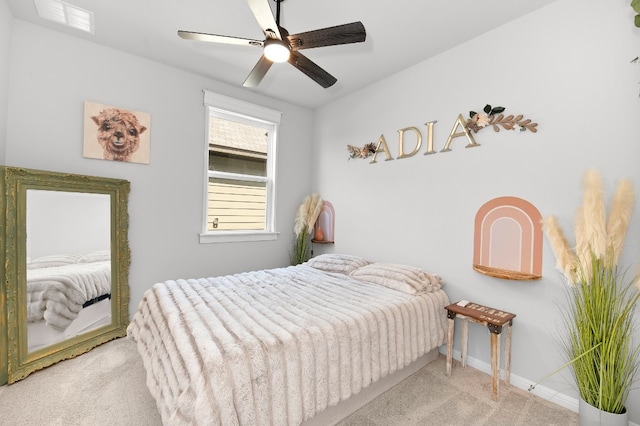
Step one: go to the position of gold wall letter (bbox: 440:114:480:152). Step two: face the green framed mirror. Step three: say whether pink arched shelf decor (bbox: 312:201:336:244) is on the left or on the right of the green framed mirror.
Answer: right

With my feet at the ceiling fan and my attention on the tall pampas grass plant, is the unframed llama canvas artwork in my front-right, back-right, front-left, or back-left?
back-left

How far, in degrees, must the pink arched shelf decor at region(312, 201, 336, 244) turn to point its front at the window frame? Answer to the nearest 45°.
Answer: approximately 45° to its right

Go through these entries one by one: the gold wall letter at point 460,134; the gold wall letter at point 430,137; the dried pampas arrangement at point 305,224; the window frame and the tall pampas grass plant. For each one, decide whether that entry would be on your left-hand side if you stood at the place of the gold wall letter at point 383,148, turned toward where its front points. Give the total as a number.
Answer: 3

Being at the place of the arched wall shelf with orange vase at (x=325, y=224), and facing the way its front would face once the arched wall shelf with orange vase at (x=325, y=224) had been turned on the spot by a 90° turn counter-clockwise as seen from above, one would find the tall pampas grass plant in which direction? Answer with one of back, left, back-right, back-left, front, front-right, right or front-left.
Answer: front

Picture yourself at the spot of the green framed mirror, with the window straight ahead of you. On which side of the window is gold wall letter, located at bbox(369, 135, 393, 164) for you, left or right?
right

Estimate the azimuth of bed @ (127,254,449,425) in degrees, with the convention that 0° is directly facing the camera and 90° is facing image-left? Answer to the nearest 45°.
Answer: approximately 45°

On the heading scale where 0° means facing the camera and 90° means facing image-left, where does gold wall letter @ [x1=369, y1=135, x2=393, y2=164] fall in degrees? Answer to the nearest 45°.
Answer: approximately 45°
